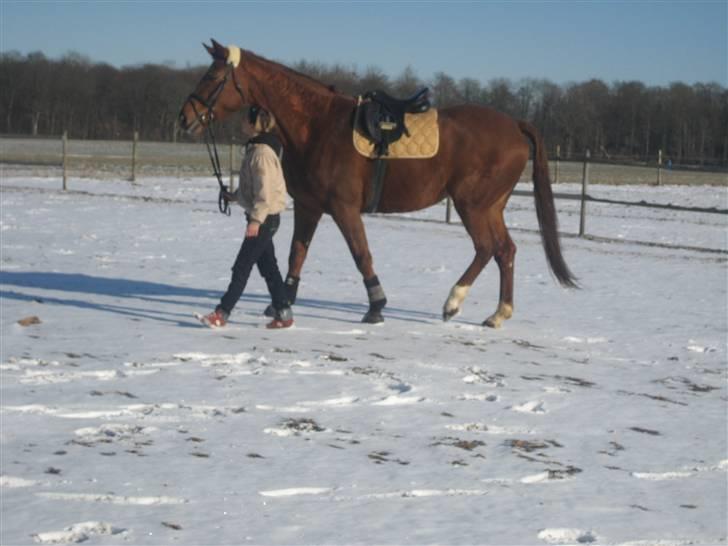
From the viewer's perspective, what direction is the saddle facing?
to the viewer's left

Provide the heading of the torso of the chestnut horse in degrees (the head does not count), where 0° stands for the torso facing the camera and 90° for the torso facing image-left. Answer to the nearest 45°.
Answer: approximately 90°
